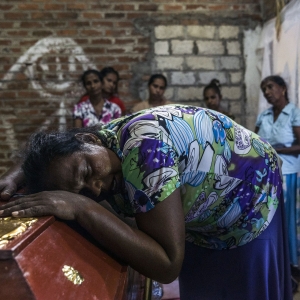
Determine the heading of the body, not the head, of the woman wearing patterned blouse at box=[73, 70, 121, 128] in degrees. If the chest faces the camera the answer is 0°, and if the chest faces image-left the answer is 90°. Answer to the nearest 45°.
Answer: approximately 0°

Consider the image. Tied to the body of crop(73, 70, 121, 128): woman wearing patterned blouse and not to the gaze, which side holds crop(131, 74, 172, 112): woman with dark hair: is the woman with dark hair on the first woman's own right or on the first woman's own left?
on the first woman's own left

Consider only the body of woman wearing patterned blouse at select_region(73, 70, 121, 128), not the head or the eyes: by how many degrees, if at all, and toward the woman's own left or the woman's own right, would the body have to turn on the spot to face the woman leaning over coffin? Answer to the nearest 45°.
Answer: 0° — they already face them

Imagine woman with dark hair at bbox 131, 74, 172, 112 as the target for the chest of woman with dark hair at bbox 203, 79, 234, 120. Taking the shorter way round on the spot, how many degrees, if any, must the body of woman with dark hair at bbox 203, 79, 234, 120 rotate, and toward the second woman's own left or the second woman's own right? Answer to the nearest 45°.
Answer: approximately 45° to the second woman's own right
